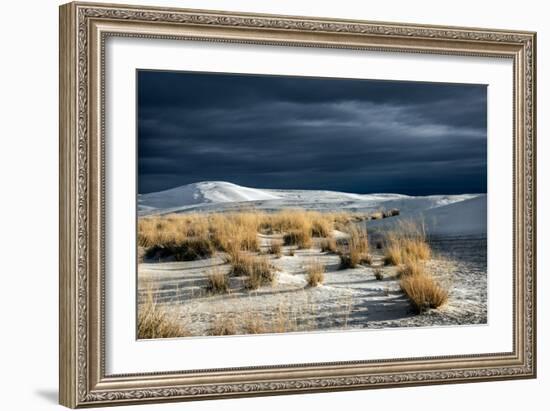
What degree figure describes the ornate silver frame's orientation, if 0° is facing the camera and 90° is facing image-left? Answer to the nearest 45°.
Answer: approximately 315°
